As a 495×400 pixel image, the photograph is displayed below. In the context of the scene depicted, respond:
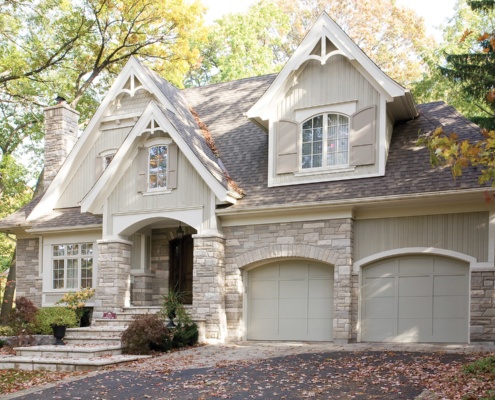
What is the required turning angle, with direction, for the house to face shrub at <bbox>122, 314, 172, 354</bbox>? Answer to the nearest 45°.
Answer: approximately 45° to its right

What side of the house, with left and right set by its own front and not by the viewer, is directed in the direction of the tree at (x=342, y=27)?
back

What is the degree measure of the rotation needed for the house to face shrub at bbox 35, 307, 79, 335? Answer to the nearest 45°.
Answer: approximately 90° to its right

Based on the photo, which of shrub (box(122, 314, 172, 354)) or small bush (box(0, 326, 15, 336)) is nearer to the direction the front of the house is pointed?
the shrub

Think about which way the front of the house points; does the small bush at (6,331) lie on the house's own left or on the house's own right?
on the house's own right

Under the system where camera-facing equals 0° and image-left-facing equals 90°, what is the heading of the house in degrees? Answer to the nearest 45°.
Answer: approximately 0°

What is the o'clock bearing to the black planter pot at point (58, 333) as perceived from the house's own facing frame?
The black planter pot is roughly at 3 o'clock from the house.

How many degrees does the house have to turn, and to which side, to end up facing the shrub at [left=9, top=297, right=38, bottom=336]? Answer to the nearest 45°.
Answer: approximately 90° to its right
